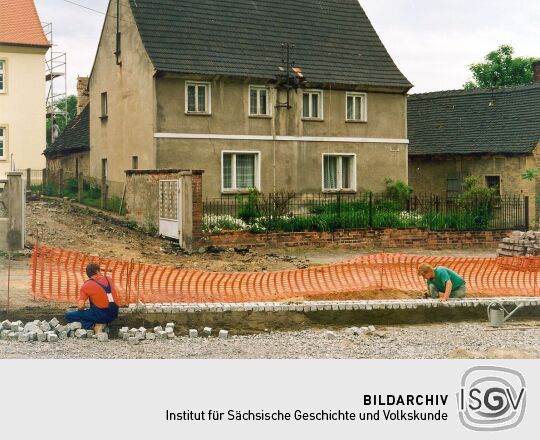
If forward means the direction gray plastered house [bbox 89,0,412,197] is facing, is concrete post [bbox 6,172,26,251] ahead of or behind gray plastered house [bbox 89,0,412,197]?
ahead

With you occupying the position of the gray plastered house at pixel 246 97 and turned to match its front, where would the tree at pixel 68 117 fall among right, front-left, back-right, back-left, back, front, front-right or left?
back-right

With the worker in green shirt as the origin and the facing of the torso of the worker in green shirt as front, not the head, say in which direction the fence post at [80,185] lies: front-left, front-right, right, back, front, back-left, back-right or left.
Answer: right

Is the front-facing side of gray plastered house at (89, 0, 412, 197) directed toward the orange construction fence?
yes

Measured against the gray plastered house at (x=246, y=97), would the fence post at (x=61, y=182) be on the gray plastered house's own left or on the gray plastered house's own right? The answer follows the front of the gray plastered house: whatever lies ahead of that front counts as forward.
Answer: on the gray plastered house's own right

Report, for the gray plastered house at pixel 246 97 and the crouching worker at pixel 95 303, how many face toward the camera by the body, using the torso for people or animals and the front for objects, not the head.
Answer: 1

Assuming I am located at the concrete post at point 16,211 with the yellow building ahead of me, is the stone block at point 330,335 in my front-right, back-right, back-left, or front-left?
back-right
